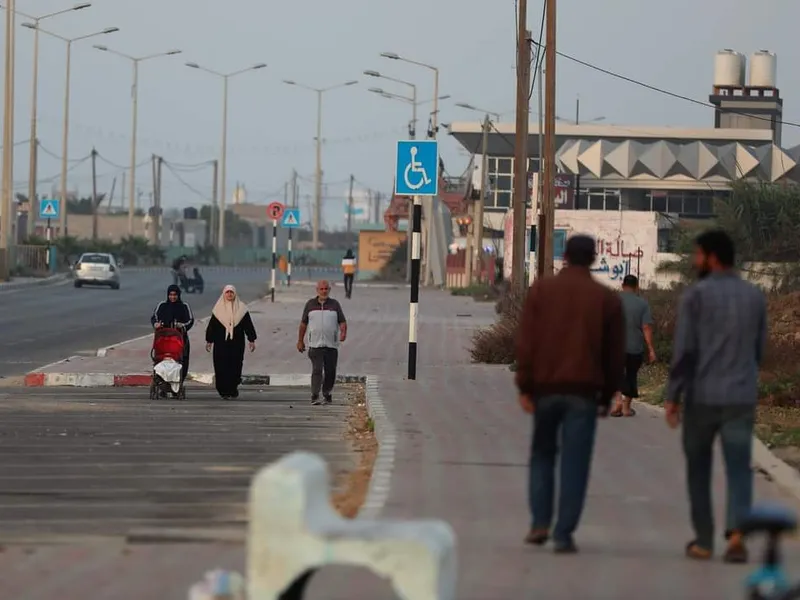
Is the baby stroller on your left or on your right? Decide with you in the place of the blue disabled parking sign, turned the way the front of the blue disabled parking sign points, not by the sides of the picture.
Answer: on your right

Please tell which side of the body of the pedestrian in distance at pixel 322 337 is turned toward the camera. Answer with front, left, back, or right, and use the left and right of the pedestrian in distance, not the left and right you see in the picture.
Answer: front

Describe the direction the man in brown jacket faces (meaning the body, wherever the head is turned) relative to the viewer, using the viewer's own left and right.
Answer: facing away from the viewer

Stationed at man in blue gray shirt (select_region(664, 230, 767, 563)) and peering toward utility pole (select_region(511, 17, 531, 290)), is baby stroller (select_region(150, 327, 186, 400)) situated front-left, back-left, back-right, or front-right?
front-left

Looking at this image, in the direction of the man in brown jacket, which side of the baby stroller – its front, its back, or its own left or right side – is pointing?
front

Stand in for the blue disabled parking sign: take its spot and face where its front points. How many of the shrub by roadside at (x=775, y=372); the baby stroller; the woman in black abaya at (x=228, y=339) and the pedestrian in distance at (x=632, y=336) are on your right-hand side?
2

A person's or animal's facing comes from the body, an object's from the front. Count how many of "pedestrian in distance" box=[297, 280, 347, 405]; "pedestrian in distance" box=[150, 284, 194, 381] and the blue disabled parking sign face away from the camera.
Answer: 0

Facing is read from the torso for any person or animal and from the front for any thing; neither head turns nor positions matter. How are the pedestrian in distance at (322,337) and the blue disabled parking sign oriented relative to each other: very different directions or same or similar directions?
same or similar directions

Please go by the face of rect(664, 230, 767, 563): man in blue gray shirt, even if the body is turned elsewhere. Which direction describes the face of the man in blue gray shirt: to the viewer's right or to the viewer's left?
to the viewer's left

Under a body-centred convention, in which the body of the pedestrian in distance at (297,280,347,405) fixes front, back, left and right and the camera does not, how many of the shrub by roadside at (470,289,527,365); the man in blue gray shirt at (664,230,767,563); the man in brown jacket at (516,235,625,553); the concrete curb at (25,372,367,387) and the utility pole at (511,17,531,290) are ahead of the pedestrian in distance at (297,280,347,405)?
2

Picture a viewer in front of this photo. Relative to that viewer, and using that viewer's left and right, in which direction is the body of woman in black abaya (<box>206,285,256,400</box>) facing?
facing the viewer

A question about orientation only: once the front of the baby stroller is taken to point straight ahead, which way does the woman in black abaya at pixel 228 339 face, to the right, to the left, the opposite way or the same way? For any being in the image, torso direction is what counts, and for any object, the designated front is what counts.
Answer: the same way

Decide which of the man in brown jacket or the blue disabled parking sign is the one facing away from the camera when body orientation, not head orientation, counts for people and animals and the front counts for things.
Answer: the man in brown jacket

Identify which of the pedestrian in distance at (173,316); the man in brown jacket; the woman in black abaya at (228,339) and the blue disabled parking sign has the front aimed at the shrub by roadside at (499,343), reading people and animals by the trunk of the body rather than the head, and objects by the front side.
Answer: the man in brown jacket

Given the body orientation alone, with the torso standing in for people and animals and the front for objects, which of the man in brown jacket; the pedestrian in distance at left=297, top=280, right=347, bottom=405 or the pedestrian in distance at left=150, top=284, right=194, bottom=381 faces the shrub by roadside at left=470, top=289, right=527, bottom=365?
the man in brown jacket

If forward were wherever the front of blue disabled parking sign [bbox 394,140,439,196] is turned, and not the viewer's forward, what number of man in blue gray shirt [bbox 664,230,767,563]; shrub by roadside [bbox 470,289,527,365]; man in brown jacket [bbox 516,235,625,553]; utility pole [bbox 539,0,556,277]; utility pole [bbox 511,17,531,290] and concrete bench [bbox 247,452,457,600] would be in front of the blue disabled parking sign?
3

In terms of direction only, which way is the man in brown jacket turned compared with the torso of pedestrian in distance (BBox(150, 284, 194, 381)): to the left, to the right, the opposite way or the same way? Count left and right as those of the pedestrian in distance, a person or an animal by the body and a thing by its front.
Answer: the opposite way
